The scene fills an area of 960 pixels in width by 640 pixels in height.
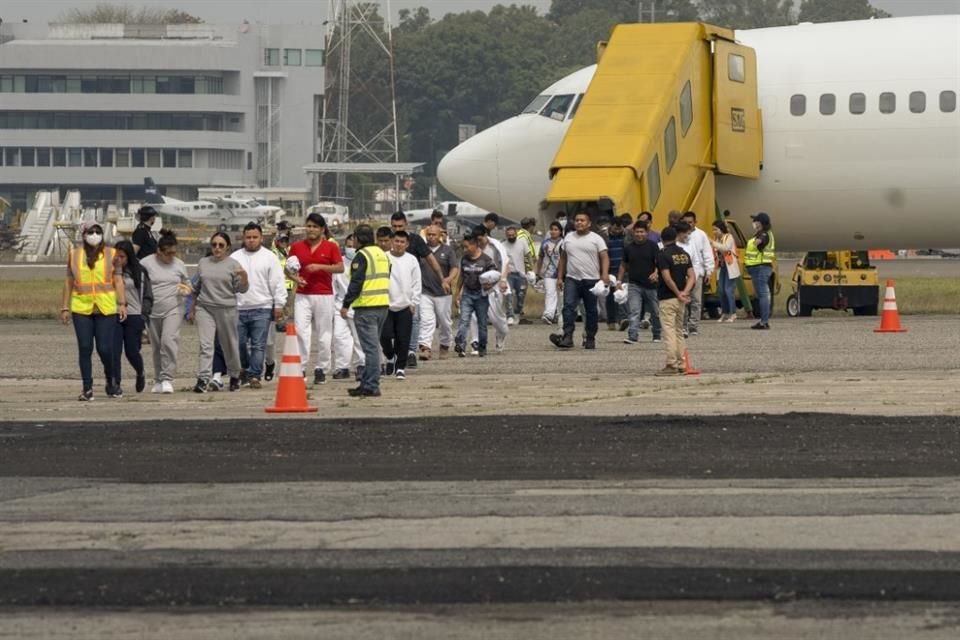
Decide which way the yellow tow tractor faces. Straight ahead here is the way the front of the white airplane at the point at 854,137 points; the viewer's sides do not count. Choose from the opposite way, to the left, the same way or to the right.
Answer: to the left

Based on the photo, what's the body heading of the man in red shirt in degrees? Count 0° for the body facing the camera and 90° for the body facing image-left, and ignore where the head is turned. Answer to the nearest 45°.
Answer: approximately 0°

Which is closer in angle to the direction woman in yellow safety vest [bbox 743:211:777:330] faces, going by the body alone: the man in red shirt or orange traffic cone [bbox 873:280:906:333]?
the man in red shirt

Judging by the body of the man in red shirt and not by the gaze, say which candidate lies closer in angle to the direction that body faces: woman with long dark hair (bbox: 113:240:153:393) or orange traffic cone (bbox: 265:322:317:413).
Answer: the orange traffic cone

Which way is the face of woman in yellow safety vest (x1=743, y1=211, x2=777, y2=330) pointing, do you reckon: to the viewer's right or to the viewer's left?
to the viewer's left

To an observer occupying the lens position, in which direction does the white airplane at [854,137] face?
facing to the left of the viewer

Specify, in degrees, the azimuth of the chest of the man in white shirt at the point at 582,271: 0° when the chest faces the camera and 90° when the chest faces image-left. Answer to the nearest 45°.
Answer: approximately 45°
